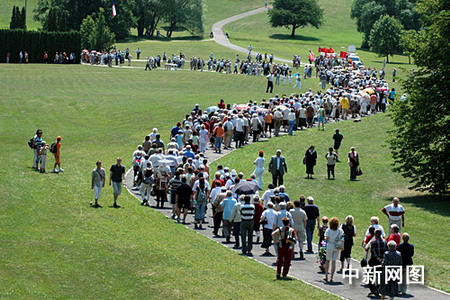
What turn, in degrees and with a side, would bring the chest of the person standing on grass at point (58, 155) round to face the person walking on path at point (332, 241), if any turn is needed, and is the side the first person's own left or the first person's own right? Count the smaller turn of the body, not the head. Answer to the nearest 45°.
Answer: approximately 45° to the first person's own right

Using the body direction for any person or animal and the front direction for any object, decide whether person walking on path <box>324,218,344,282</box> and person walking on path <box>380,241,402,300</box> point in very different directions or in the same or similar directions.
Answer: same or similar directions

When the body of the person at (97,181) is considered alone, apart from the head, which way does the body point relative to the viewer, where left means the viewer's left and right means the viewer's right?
facing the viewer and to the right of the viewer

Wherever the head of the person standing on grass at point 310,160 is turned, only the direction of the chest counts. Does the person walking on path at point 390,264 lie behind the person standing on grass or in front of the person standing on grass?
in front

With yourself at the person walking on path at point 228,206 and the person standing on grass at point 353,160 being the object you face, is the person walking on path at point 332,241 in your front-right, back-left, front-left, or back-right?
back-right

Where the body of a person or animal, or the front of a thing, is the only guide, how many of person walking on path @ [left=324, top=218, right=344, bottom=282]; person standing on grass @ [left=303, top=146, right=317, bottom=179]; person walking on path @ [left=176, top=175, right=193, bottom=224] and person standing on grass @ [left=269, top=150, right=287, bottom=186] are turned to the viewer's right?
0

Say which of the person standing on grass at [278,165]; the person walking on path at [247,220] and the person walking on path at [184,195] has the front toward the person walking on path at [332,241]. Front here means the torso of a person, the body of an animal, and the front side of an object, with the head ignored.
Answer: the person standing on grass

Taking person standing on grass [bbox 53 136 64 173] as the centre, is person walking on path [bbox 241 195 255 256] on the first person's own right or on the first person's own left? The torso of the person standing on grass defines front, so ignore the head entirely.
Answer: on the first person's own right

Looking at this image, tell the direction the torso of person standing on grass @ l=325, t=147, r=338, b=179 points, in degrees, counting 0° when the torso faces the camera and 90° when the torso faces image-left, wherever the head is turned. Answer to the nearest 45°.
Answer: approximately 0°

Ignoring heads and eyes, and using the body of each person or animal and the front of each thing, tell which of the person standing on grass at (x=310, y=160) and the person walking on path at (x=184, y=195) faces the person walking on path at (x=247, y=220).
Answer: the person standing on grass

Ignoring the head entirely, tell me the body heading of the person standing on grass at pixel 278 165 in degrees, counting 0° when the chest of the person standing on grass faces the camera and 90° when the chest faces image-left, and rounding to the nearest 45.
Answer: approximately 0°

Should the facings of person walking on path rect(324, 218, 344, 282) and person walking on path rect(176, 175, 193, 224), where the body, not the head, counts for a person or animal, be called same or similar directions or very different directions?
same or similar directions

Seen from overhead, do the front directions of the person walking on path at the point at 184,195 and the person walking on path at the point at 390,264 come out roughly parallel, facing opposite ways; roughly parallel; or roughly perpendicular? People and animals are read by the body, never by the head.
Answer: roughly parallel

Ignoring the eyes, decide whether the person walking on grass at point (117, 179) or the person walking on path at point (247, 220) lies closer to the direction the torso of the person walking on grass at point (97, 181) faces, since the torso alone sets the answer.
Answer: the person walking on path

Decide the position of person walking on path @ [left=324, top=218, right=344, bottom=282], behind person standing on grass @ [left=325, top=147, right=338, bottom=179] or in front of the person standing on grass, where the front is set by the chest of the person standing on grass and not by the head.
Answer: in front
